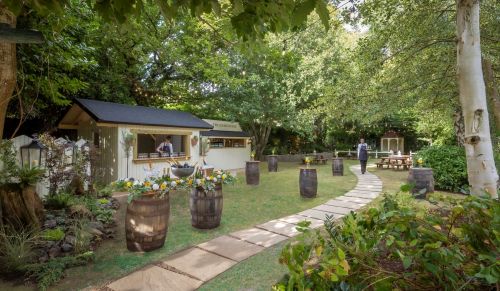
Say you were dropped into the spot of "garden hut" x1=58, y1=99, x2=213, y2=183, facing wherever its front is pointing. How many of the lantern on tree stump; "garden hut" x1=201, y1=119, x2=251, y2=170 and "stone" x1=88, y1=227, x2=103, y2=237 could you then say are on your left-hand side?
1

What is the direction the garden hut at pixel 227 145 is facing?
toward the camera

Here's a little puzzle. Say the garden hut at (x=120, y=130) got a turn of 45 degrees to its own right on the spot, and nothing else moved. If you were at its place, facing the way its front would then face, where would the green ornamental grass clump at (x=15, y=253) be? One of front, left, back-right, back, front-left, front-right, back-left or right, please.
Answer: front

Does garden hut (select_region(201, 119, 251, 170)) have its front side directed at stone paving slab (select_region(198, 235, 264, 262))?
yes

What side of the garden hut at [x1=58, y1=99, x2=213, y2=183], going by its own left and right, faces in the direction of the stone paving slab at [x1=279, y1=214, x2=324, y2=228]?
front

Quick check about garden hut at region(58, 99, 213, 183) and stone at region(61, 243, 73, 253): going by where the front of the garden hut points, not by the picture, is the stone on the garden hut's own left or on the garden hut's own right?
on the garden hut's own right

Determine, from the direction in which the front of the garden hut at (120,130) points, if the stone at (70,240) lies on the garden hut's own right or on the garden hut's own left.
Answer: on the garden hut's own right

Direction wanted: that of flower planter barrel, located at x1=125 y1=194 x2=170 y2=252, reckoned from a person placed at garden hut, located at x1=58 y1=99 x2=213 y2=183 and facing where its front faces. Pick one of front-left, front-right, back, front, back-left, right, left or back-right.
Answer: front-right

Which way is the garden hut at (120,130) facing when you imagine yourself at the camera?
facing the viewer and to the right of the viewer

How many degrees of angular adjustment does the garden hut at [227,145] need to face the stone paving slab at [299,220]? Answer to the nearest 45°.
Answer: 0° — it already faces it

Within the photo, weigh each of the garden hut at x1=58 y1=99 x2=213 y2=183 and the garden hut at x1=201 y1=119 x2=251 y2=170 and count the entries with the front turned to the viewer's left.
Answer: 0

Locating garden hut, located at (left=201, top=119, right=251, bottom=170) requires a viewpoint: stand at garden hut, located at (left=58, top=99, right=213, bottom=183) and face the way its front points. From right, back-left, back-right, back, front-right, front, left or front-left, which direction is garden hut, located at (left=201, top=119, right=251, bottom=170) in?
left
